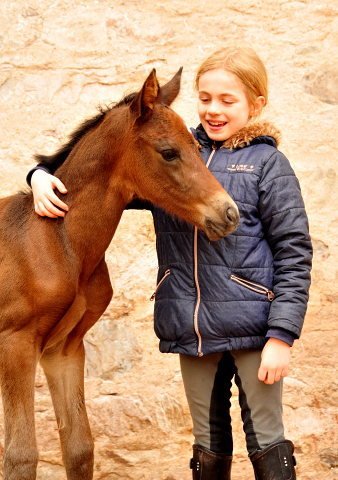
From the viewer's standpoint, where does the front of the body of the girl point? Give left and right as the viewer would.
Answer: facing the viewer and to the left of the viewer

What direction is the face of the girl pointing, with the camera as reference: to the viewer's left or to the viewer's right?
to the viewer's left
